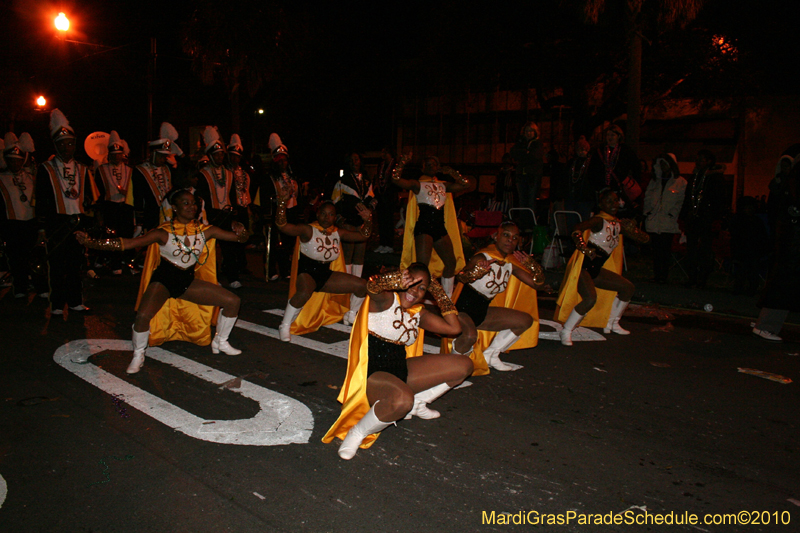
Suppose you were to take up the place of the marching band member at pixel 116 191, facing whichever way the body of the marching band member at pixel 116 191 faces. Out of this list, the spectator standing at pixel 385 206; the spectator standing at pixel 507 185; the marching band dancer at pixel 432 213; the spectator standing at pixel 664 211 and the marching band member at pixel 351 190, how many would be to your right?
0

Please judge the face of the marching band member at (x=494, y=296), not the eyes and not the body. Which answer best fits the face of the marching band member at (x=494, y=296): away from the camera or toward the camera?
toward the camera

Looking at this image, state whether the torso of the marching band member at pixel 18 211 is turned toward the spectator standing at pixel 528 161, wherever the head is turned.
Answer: no

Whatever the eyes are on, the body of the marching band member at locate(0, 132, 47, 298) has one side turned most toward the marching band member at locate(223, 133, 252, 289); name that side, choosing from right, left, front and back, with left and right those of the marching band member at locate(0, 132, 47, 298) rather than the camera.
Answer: left

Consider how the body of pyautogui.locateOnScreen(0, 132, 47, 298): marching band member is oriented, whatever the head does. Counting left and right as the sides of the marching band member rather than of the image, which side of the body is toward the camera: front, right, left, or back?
front

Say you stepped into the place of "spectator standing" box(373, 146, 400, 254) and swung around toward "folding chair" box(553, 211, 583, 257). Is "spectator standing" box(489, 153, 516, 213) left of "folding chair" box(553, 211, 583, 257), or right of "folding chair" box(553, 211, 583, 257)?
left

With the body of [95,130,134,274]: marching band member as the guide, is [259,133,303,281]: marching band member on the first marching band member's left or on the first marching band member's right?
on the first marching band member's left

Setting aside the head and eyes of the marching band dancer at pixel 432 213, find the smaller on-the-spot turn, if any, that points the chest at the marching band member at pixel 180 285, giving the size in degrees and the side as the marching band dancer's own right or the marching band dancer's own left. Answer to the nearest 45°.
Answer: approximately 45° to the marching band dancer's own right

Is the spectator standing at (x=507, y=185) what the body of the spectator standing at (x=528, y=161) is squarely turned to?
no

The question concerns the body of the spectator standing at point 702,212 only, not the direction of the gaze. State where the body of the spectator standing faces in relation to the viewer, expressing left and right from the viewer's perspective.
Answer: facing the viewer and to the left of the viewer

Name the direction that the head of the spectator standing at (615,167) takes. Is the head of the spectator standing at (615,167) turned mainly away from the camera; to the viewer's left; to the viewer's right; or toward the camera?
toward the camera

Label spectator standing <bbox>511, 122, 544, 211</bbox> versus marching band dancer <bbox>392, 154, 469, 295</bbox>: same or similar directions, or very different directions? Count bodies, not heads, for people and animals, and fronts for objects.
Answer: same or similar directions

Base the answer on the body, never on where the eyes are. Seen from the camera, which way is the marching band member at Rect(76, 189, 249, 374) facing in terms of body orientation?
toward the camera

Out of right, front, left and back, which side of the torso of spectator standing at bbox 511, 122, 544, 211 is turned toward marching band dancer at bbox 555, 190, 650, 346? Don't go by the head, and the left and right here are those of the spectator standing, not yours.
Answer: front

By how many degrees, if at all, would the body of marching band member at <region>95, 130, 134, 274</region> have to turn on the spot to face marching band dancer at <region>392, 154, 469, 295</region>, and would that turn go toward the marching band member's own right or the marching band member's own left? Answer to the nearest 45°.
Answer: approximately 45° to the marching band member's own left

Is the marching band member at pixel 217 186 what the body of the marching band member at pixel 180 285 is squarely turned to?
no

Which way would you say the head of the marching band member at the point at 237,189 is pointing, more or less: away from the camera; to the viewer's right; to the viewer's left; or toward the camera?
toward the camera

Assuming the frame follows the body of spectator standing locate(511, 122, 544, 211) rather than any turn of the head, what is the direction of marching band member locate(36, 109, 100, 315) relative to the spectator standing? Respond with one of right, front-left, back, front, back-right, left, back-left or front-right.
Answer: front-right

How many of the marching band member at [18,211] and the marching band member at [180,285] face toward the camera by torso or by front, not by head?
2
